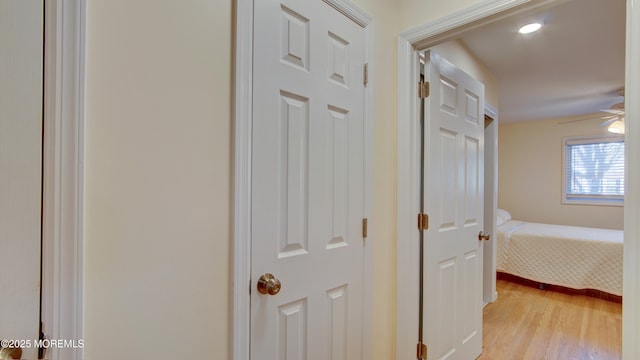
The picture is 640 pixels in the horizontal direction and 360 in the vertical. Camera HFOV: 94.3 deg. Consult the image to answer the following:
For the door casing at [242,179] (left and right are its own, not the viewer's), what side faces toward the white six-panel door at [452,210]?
left

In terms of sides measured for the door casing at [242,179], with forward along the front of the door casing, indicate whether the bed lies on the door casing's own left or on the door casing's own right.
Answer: on the door casing's own left

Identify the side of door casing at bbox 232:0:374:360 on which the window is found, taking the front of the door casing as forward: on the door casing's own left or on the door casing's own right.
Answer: on the door casing's own left

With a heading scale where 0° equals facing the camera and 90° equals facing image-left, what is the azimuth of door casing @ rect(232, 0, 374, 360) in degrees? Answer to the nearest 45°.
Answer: approximately 315°

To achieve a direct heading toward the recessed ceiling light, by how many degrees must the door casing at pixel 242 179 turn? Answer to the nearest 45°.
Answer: approximately 90° to its left

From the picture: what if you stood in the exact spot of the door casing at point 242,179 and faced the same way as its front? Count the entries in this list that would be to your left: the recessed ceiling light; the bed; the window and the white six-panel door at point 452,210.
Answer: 4
